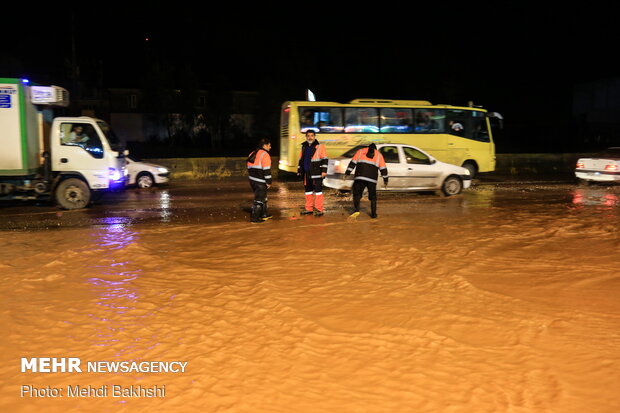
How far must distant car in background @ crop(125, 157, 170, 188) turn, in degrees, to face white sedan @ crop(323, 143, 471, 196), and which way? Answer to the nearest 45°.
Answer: approximately 45° to its right

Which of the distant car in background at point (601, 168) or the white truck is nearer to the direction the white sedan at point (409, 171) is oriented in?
the distant car in background

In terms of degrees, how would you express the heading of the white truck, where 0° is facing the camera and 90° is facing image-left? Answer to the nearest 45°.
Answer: approximately 270°

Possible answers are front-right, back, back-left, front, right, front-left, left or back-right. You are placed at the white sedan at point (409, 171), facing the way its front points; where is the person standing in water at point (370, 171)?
right

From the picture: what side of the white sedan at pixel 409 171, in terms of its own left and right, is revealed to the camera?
right

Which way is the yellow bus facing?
to the viewer's right

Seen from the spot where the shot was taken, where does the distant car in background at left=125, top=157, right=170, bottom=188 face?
facing to the right of the viewer

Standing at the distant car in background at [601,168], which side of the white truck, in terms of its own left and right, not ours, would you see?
front

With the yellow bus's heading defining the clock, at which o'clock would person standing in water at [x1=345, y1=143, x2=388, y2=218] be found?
The person standing in water is roughly at 3 o'clock from the yellow bus.

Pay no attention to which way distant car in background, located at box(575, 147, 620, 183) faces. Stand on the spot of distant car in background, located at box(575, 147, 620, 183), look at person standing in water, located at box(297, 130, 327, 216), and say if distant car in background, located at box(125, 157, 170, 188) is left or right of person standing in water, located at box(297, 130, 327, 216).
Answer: right

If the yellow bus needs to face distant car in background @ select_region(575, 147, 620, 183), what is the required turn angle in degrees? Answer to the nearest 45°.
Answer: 0° — it already faces it
